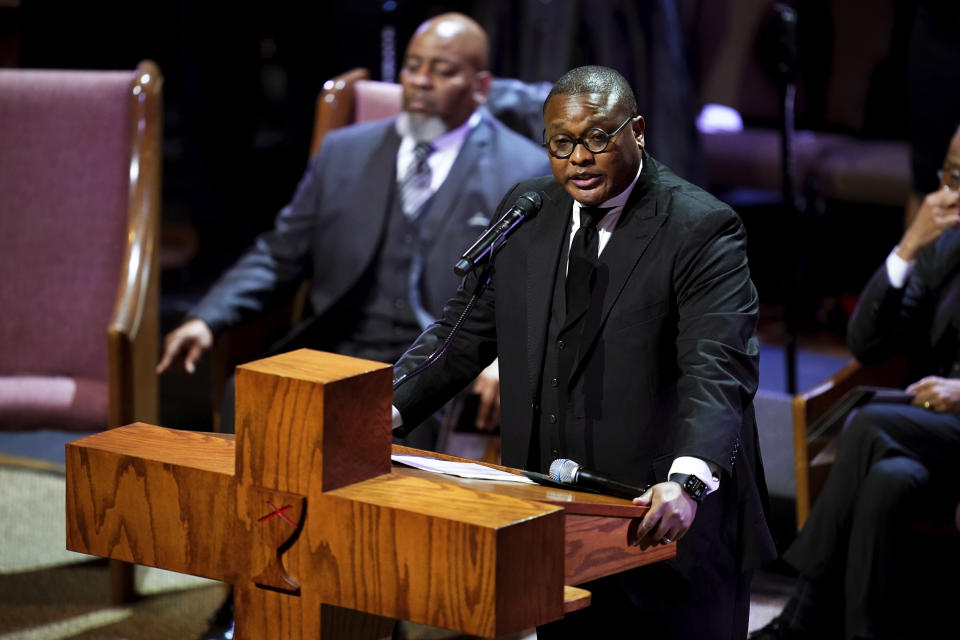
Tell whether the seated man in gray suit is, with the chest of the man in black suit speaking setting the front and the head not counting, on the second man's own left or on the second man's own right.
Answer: on the second man's own right

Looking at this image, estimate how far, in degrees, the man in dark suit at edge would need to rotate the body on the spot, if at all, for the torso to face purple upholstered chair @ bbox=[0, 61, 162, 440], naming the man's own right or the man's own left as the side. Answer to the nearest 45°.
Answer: approximately 45° to the man's own right

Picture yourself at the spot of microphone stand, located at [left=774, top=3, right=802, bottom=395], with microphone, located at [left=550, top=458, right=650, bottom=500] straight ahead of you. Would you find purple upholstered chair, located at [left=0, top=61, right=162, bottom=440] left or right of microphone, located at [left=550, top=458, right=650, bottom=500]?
right

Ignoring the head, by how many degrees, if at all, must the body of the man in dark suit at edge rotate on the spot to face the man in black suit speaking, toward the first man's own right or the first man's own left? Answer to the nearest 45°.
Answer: approximately 45° to the first man's own left

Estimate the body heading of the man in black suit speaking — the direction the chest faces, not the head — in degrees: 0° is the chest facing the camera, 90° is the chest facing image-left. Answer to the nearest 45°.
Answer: approximately 45°

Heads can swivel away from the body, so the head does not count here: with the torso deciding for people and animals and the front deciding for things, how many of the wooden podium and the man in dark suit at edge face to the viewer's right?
0

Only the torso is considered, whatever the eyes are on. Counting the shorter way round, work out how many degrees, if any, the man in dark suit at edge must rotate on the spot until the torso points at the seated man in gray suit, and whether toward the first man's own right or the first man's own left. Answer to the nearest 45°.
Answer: approximately 45° to the first man's own right

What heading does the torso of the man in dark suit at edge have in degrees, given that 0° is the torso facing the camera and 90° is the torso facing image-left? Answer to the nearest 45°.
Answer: approximately 45°

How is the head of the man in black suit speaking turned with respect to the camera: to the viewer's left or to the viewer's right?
to the viewer's left
